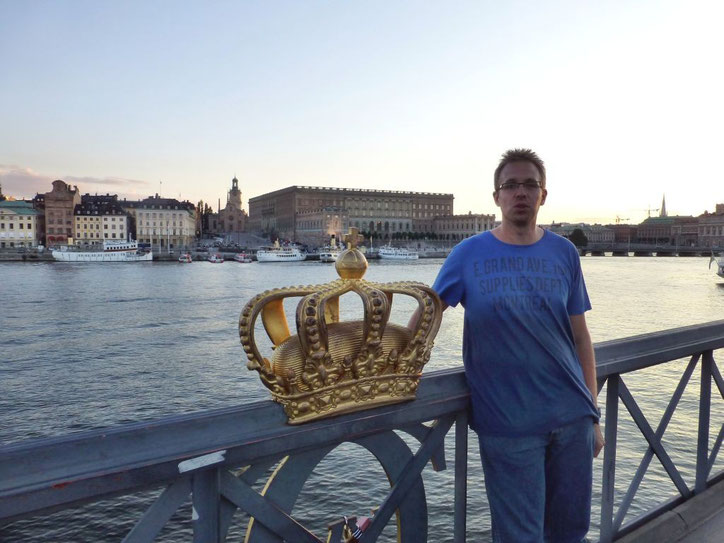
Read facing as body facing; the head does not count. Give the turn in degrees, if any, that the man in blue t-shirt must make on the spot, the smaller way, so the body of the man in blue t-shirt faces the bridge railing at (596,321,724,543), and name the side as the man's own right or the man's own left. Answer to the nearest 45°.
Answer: approximately 135° to the man's own left

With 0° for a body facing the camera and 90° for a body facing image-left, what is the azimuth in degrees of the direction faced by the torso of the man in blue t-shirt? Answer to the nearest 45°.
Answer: approximately 0°
